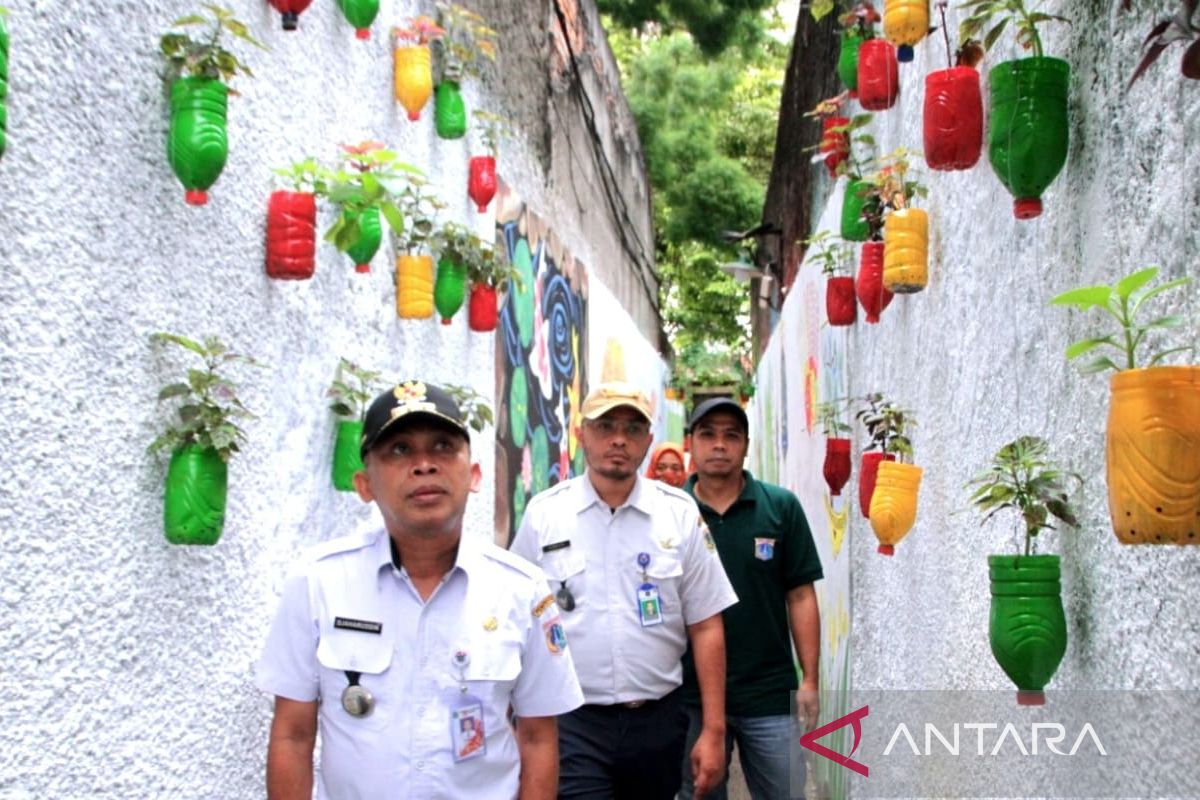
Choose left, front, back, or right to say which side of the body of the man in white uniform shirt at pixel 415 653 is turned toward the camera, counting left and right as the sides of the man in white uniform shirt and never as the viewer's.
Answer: front

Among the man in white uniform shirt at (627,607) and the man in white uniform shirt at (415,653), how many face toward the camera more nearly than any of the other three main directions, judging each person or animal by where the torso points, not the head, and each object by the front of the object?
2

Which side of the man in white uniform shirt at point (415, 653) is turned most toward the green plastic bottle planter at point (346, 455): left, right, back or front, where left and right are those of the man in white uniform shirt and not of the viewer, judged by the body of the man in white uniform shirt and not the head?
back

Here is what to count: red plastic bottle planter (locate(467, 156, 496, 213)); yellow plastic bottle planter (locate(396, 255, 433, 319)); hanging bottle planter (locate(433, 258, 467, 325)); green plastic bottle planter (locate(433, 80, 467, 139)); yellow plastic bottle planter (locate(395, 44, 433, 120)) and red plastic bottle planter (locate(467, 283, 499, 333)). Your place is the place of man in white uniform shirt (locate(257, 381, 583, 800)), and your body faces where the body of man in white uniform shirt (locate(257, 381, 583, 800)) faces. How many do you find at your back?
6

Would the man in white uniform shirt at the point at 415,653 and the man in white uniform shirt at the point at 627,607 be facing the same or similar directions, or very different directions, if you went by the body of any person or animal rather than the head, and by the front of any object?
same or similar directions

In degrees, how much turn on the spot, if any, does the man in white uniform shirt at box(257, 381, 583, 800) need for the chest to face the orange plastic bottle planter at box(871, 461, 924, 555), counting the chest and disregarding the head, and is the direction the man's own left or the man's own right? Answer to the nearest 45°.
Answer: approximately 135° to the man's own left

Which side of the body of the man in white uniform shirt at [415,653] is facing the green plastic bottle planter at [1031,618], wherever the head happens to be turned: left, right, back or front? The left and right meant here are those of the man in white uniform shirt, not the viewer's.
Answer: left

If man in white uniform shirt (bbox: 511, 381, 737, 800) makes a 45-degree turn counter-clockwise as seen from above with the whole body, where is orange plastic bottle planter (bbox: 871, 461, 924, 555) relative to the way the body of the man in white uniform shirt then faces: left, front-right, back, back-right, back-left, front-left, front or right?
front-left

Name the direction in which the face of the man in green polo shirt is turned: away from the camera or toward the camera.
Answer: toward the camera

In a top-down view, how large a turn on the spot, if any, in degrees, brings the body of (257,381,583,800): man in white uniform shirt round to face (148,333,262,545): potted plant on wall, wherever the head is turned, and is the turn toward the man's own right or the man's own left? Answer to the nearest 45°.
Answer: approximately 135° to the man's own right

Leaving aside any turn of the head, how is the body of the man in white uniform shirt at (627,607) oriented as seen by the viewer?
toward the camera

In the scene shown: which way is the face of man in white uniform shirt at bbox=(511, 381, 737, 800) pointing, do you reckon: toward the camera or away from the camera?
toward the camera

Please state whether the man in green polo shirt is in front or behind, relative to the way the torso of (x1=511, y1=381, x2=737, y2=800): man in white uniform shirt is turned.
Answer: behind

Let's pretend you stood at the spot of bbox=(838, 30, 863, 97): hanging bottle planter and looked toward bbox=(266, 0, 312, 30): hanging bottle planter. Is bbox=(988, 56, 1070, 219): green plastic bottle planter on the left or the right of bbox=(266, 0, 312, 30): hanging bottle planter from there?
left

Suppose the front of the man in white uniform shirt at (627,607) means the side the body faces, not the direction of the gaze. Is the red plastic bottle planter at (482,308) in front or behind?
behind

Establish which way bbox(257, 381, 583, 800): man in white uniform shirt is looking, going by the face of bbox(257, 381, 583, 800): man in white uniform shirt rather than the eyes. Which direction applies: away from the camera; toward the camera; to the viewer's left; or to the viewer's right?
toward the camera
